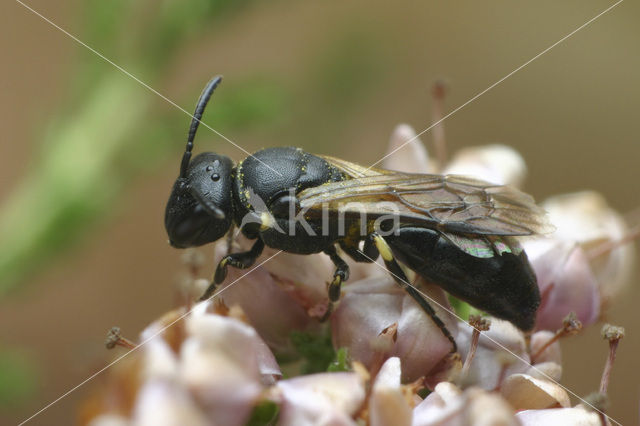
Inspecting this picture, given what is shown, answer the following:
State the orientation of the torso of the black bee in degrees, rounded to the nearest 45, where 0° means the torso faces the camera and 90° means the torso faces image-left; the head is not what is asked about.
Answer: approximately 90°
